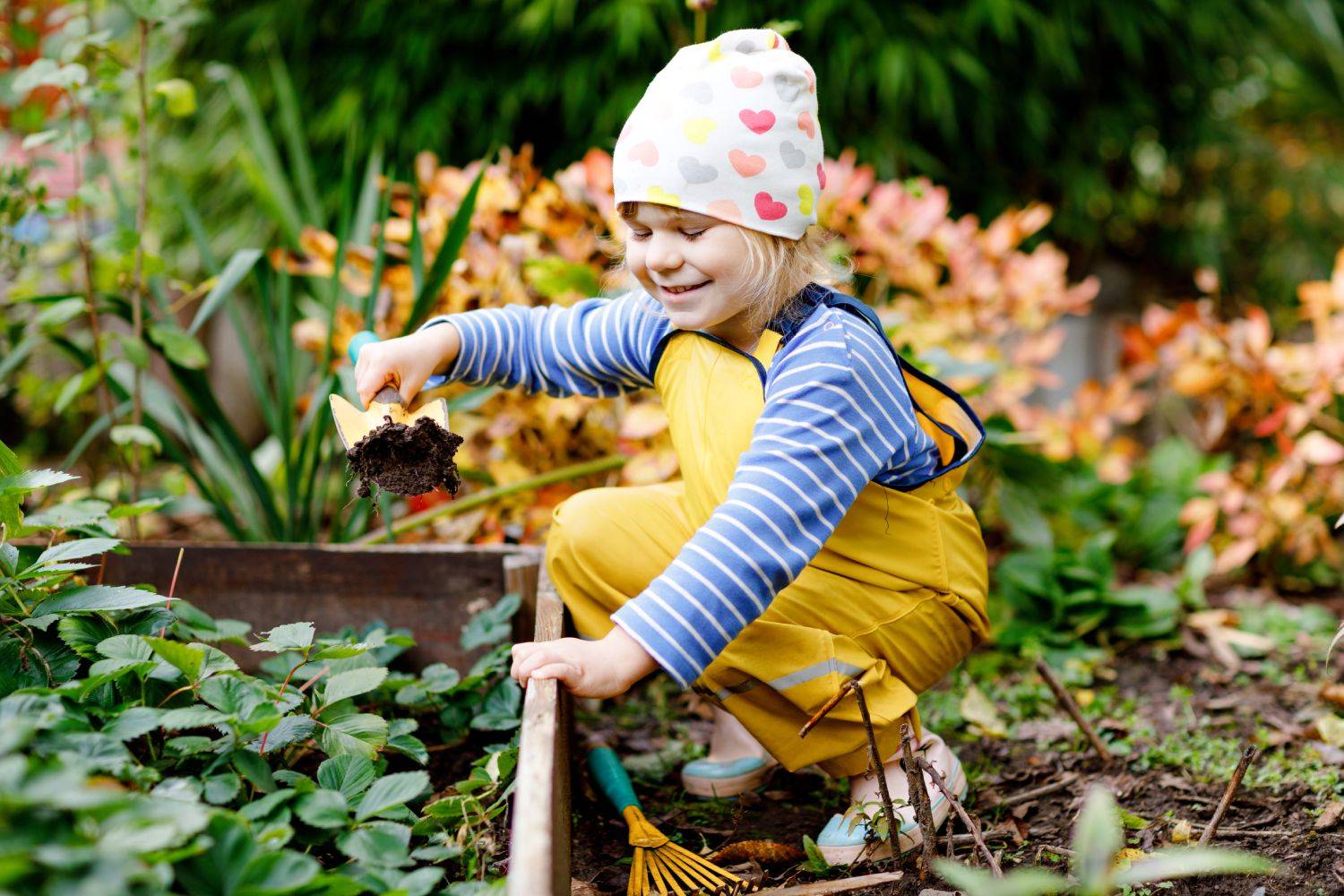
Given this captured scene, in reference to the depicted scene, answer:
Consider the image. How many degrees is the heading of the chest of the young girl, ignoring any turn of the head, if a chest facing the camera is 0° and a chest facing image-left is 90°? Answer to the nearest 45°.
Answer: approximately 45°

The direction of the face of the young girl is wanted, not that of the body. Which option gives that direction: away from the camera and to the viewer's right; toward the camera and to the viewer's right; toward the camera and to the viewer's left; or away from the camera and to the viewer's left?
toward the camera and to the viewer's left
